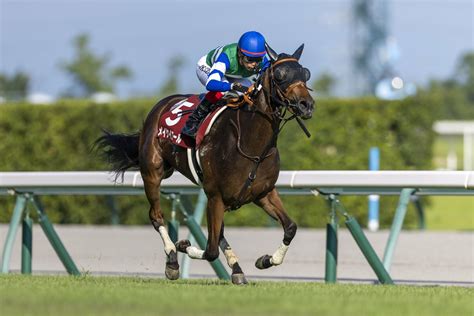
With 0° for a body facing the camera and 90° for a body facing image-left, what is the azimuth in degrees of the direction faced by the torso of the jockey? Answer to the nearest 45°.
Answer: approximately 315°

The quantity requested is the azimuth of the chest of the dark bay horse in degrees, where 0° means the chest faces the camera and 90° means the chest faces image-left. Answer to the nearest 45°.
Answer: approximately 315°
